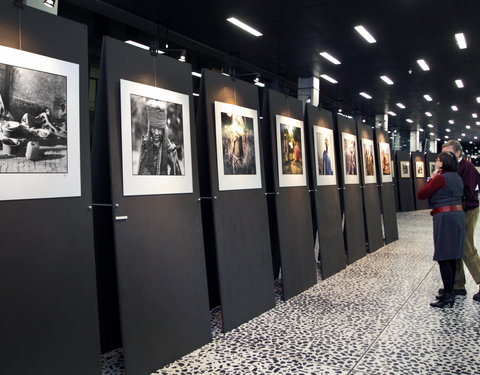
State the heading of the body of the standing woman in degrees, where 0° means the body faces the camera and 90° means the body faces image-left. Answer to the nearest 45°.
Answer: approximately 90°

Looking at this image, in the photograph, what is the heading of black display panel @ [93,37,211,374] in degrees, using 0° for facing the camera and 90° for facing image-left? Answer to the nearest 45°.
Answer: approximately 315°

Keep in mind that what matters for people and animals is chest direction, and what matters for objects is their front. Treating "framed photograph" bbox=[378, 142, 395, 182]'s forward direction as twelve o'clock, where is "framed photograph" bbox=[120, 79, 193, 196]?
"framed photograph" bbox=[120, 79, 193, 196] is roughly at 2 o'clock from "framed photograph" bbox=[378, 142, 395, 182].

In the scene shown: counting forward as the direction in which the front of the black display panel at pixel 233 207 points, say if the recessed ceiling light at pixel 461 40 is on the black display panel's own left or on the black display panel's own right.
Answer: on the black display panel's own left

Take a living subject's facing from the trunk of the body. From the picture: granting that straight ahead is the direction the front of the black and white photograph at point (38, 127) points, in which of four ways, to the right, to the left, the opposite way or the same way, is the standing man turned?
the opposite way

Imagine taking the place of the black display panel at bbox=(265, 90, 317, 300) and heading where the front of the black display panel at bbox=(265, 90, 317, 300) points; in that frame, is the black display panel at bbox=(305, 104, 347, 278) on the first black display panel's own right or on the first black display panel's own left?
on the first black display panel's own left

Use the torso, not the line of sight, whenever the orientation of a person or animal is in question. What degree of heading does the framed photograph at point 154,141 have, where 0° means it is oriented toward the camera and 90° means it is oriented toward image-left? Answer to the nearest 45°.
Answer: approximately 315°

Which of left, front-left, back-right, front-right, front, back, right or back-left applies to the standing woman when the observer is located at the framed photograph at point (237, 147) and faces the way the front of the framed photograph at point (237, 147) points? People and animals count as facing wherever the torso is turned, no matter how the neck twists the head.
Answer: front-left

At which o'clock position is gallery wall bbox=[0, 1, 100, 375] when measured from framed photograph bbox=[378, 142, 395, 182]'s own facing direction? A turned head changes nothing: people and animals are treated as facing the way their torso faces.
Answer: The gallery wall is roughly at 2 o'clock from the framed photograph.

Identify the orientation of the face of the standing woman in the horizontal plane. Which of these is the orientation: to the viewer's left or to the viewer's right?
to the viewer's left
